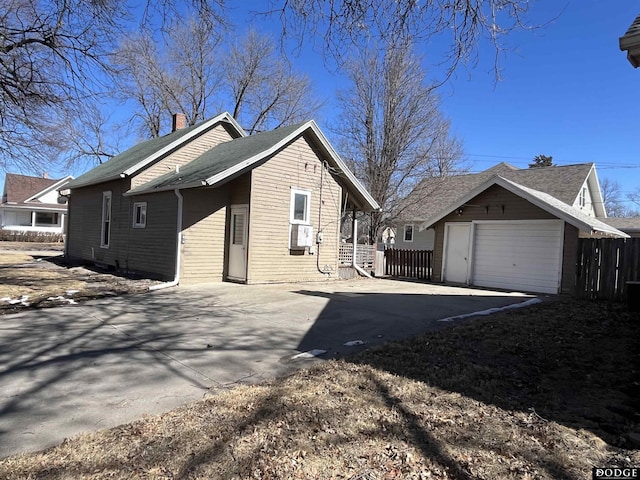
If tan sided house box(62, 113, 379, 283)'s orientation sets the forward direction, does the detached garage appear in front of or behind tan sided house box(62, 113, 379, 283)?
behind

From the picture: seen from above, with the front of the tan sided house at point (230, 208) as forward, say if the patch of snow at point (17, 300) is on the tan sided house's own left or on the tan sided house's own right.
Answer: on the tan sided house's own left

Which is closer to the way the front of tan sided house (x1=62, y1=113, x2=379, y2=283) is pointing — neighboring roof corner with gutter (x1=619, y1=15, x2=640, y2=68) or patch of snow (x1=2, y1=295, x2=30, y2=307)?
the patch of snow

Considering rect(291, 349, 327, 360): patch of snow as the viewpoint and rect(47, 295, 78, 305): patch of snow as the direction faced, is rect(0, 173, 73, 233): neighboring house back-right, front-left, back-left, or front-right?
front-right

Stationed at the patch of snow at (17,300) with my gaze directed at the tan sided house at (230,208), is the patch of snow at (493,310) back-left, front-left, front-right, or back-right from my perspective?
front-right

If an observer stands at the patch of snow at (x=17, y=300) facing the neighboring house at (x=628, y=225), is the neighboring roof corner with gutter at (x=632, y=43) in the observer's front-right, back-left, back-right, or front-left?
front-right

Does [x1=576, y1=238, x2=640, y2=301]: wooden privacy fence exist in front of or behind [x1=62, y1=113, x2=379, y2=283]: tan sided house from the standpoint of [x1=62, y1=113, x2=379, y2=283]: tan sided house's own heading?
behind

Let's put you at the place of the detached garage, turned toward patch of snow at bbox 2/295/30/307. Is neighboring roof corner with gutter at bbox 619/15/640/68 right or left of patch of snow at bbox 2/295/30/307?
left

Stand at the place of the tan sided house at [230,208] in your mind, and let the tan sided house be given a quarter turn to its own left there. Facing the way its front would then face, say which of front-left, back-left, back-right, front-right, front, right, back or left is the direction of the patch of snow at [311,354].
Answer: front-left
